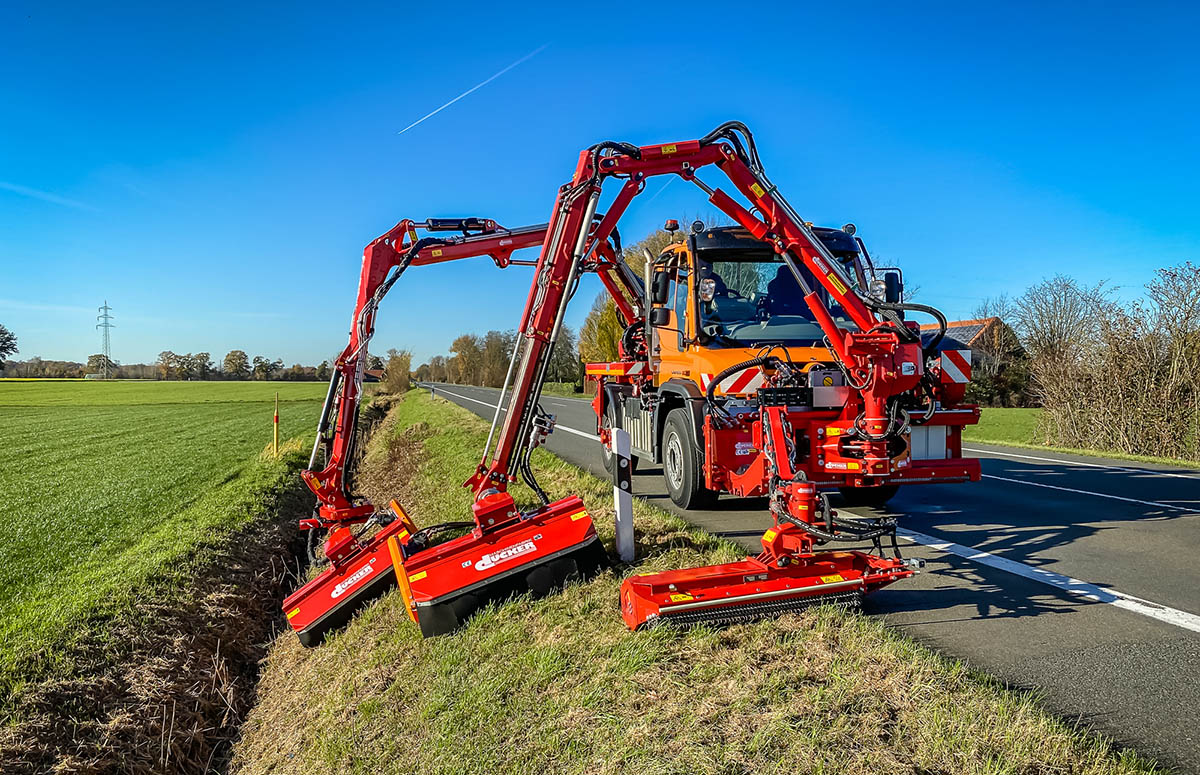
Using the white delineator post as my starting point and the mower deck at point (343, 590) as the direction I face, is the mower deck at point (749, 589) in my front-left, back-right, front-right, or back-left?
back-left

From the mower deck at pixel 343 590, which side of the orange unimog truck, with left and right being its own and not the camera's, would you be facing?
right

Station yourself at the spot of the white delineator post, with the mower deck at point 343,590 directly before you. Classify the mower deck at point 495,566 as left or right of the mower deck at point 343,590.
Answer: left

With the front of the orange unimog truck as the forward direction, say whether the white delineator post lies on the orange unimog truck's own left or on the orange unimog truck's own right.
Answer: on the orange unimog truck's own right

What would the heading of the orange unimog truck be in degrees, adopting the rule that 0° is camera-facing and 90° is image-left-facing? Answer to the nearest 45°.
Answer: approximately 315°
